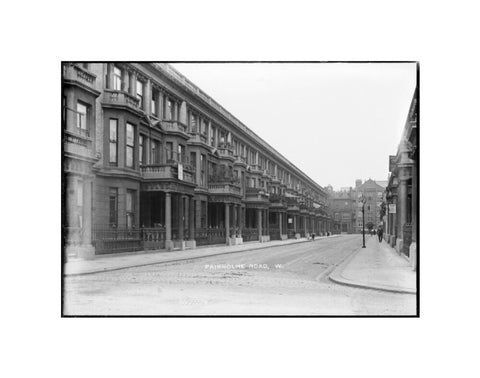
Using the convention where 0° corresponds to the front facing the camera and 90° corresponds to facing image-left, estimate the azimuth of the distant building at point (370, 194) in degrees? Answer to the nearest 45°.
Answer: approximately 0°

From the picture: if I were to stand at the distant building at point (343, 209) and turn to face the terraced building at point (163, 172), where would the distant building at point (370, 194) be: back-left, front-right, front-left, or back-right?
back-left

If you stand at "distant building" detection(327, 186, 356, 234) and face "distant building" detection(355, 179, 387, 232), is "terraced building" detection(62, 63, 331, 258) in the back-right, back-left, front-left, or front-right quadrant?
back-right

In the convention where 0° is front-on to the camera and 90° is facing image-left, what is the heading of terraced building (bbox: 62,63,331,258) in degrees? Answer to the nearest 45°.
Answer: approximately 315°

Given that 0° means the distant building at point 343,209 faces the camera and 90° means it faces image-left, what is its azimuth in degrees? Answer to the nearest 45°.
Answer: approximately 0°

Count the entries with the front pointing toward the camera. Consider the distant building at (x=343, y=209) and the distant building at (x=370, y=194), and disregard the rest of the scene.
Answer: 2

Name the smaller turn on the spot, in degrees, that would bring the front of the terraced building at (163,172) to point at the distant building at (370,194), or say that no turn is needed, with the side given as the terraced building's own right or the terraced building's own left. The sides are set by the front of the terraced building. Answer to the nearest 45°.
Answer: approximately 45° to the terraced building's own left
